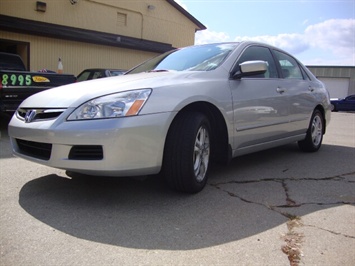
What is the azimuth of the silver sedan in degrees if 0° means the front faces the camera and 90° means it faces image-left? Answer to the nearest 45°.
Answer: approximately 45°

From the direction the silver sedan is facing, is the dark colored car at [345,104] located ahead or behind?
behind

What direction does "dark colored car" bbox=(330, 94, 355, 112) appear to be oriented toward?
to the viewer's left

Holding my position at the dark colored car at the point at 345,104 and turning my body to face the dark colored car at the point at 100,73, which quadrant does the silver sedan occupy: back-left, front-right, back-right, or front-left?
front-left

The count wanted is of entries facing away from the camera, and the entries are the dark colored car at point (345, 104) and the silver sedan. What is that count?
0

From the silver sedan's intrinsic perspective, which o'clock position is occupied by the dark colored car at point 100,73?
The dark colored car is roughly at 4 o'clock from the silver sedan.

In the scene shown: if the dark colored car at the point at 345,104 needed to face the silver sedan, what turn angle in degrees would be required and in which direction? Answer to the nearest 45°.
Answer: approximately 90° to its left
